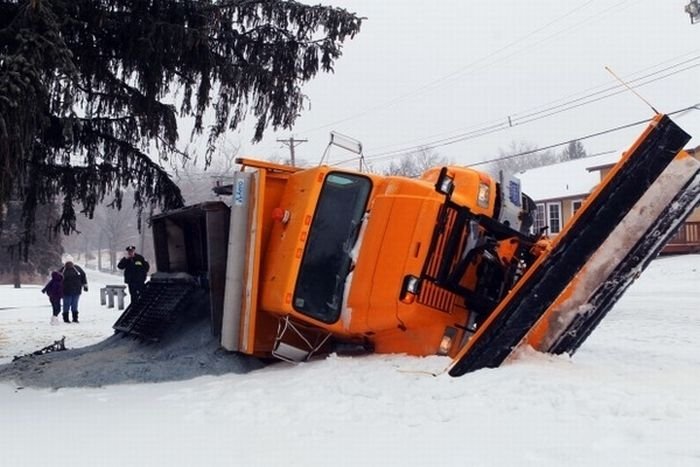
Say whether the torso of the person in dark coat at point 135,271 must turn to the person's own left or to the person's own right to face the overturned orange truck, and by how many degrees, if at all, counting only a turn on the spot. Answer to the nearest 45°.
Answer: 0° — they already face it

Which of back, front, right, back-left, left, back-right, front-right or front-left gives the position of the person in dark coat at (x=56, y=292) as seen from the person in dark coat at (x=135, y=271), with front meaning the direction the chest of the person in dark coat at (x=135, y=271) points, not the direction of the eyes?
back-right

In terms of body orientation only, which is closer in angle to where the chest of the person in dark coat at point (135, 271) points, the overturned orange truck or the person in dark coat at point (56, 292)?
the overturned orange truck
